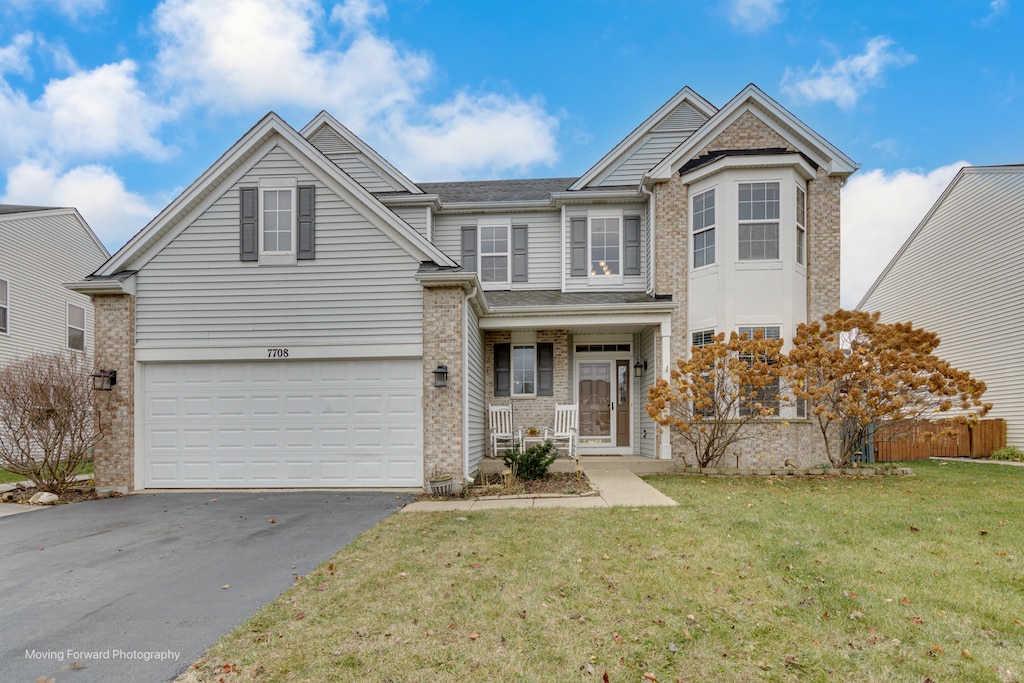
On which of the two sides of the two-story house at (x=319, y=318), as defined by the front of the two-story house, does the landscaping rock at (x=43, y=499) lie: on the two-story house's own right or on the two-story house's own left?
on the two-story house's own right

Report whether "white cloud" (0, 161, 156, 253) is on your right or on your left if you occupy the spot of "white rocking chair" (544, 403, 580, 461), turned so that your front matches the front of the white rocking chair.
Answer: on your right

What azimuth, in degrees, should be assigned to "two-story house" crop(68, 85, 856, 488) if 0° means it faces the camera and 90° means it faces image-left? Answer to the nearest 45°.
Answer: approximately 0°
